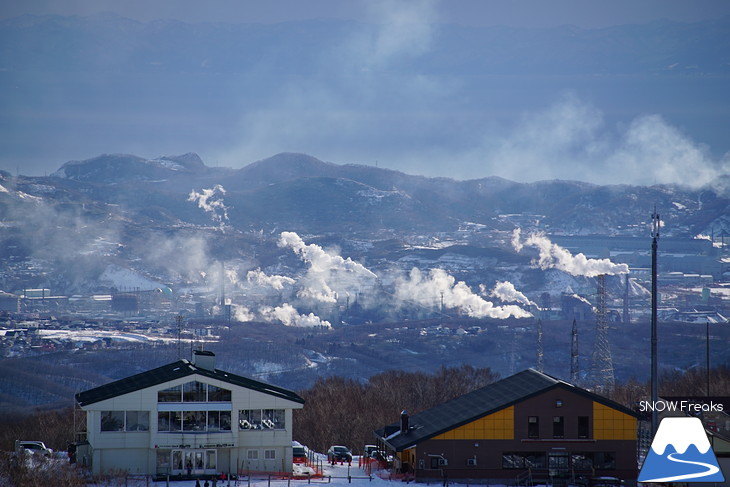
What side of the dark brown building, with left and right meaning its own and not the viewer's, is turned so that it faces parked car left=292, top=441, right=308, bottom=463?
right

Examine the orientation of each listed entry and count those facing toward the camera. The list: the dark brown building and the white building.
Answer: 2

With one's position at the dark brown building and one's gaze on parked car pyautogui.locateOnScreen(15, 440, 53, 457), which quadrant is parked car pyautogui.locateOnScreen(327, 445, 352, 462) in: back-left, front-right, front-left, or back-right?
front-right

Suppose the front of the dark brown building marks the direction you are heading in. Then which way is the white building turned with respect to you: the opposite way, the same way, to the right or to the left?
the same way

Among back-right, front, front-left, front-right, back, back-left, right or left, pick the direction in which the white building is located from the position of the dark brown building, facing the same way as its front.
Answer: right

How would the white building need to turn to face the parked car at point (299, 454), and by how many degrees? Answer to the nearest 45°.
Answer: approximately 135° to its left

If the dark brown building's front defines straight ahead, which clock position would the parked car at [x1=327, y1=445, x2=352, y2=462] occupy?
The parked car is roughly at 4 o'clock from the dark brown building.

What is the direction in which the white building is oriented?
toward the camera

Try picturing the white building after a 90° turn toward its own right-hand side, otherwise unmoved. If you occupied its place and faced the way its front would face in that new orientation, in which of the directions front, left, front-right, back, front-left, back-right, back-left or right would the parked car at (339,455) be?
back-right

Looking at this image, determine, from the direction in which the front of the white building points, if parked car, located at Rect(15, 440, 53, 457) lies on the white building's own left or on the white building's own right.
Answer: on the white building's own right

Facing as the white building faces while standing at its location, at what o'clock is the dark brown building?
The dark brown building is roughly at 9 o'clock from the white building.

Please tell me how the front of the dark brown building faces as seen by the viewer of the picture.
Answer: facing the viewer

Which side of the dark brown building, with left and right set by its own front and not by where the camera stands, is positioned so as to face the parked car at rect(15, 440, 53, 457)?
right
